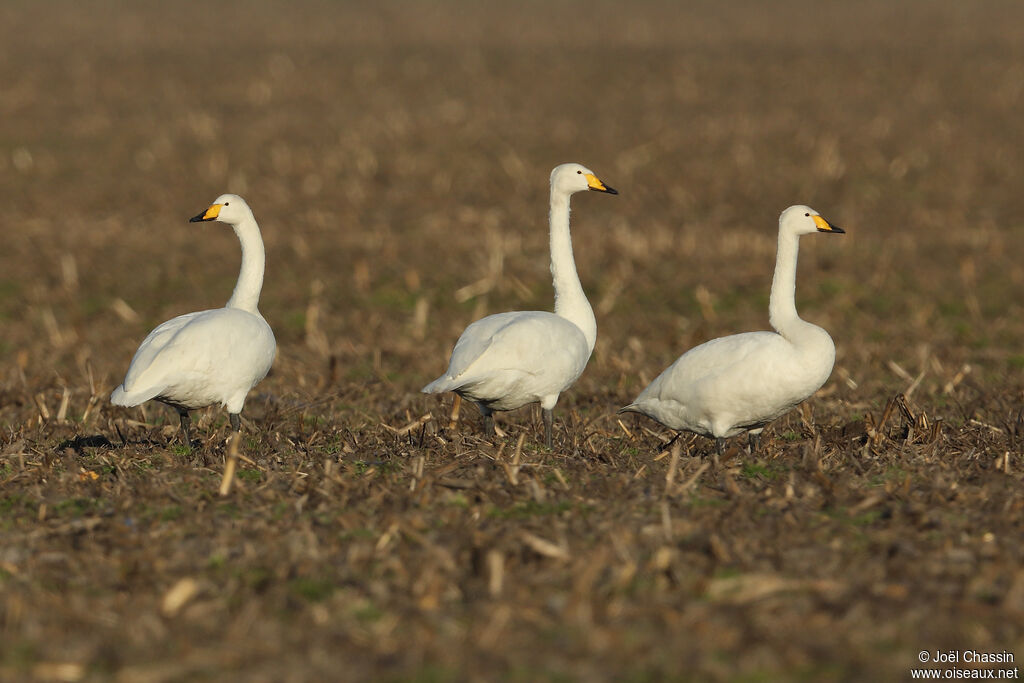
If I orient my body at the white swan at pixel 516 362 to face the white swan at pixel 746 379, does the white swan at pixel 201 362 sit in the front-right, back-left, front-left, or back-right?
back-right

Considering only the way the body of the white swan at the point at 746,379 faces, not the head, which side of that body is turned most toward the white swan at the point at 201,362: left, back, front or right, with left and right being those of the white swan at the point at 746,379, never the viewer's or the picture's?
back

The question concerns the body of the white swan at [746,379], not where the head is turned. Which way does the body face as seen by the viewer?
to the viewer's right

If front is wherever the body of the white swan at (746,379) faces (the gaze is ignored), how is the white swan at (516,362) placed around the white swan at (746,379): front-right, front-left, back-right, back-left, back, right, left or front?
back
